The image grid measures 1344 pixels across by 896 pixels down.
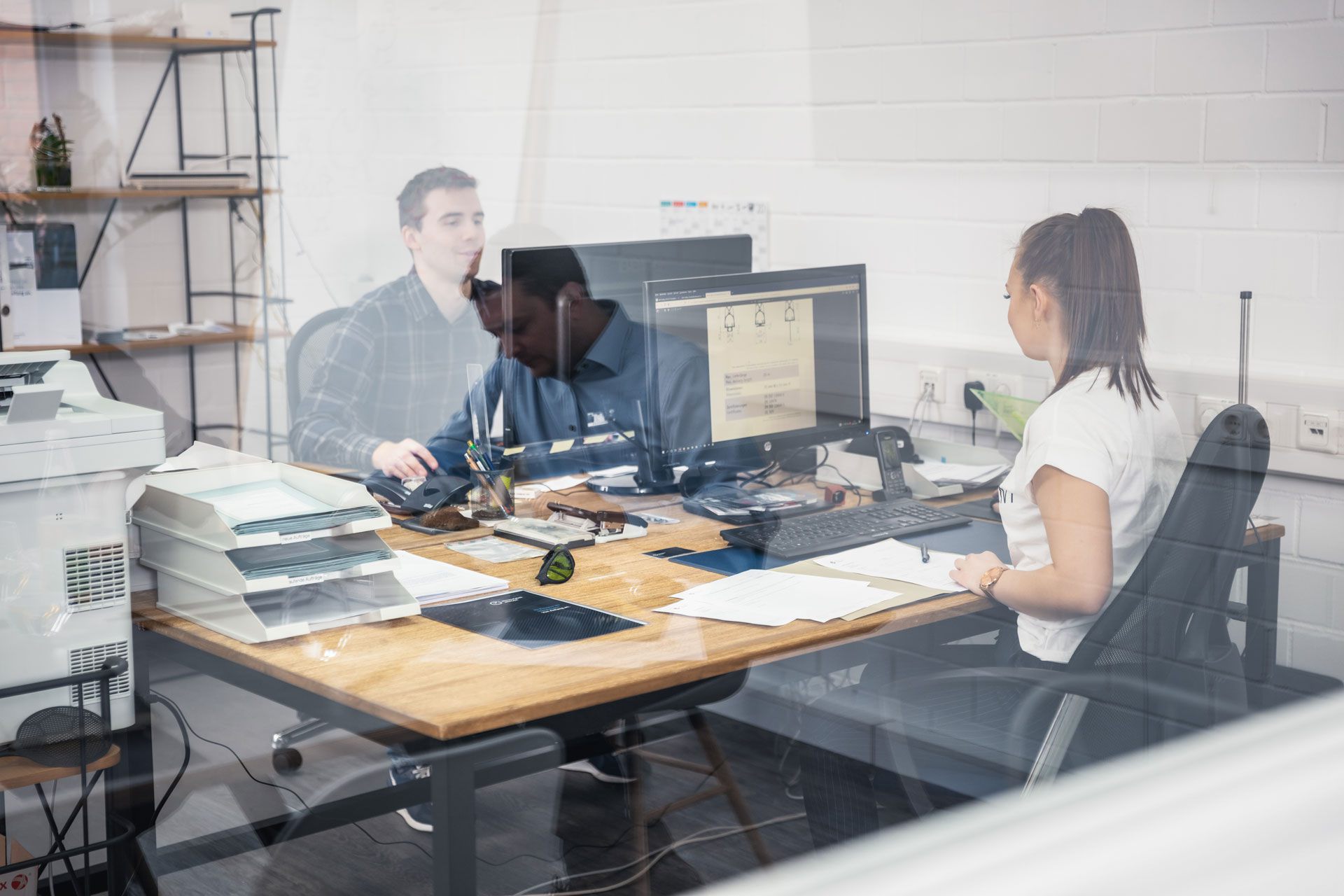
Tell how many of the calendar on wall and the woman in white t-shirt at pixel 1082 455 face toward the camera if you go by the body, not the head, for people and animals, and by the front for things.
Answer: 1

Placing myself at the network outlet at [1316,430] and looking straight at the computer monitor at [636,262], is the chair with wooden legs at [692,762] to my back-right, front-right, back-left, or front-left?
front-left

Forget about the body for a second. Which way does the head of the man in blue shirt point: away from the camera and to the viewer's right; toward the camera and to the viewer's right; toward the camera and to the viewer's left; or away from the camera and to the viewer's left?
toward the camera and to the viewer's left

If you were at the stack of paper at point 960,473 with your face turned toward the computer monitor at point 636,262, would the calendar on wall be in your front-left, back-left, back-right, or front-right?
front-right

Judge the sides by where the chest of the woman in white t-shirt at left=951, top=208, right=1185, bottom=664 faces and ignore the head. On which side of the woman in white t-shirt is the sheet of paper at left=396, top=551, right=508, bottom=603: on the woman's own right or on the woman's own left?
on the woman's own left

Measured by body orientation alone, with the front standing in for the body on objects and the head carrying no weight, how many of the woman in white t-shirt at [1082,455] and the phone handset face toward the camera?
1

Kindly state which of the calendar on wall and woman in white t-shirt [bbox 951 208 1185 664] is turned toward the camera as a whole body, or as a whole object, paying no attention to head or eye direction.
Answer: the calendar on wall

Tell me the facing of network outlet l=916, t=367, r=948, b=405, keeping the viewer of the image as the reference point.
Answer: facing the viewer and to the left of the viewer

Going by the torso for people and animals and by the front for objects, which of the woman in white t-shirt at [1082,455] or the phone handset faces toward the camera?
the phone handset

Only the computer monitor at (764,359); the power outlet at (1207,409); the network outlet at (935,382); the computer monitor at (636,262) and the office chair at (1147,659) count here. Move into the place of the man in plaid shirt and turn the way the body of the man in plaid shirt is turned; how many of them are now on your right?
0

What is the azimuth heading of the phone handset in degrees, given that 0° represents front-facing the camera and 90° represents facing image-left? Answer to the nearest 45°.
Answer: approximately 0°

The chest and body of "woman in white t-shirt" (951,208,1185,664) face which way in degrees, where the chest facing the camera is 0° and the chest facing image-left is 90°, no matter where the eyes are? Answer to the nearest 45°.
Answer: approximately 135°

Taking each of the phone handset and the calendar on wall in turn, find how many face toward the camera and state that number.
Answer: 2

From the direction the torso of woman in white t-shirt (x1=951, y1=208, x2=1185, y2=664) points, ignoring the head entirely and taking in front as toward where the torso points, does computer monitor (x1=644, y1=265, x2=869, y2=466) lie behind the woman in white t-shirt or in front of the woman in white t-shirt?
in front

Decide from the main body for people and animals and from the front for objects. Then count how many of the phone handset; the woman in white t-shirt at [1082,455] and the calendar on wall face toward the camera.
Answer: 2

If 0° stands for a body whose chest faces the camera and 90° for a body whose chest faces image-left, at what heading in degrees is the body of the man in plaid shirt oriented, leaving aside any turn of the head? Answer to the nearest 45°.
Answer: approximately 315°

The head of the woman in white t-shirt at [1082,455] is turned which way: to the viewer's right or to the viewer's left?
to the viewer's left
